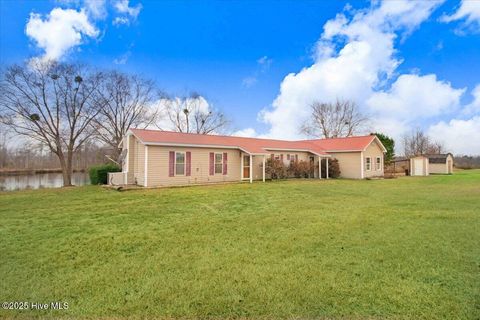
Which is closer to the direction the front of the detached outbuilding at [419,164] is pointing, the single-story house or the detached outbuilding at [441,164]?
the single-story house

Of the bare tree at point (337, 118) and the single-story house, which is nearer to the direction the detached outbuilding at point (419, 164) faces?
the single-story house

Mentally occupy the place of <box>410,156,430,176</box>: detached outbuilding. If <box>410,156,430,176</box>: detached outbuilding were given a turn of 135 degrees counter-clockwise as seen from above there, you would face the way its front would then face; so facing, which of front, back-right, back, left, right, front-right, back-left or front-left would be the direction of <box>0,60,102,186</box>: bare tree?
back

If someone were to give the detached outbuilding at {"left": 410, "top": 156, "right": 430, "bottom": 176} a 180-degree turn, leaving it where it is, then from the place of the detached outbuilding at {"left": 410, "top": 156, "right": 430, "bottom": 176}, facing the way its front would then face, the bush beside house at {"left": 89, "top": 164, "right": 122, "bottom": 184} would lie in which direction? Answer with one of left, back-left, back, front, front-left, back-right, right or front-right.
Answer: back-left

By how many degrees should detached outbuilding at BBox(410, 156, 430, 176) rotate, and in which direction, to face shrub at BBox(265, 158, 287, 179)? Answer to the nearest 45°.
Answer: approximately 45° to its right

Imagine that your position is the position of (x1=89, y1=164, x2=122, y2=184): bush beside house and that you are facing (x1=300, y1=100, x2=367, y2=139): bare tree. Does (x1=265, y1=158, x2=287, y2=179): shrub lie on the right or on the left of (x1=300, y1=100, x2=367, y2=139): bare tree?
right

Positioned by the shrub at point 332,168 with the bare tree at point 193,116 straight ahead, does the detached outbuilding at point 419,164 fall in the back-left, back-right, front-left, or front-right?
back-right

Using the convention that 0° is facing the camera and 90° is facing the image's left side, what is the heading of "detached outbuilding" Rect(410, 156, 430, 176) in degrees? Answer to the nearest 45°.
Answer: approximately 0°

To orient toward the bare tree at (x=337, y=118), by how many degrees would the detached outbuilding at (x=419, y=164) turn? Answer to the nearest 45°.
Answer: approximately 135° to its right

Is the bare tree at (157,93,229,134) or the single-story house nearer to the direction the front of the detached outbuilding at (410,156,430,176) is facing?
the single-story house

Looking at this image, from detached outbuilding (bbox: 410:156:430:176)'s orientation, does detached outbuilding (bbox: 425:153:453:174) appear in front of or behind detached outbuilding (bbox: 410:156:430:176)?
behind

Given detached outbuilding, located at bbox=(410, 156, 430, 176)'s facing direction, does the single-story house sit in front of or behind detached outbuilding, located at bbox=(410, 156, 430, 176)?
in front

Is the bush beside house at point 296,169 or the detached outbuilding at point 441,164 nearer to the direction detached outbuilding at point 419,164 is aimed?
the bush beside house

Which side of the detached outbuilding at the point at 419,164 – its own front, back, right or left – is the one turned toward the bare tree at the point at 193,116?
right

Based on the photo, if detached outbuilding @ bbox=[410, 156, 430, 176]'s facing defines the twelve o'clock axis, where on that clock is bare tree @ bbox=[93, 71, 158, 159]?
The bare tree is roughly at 2 o'clock from the detached outbuilding.

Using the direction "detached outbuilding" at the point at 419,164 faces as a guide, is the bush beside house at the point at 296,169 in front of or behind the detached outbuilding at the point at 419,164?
in front
